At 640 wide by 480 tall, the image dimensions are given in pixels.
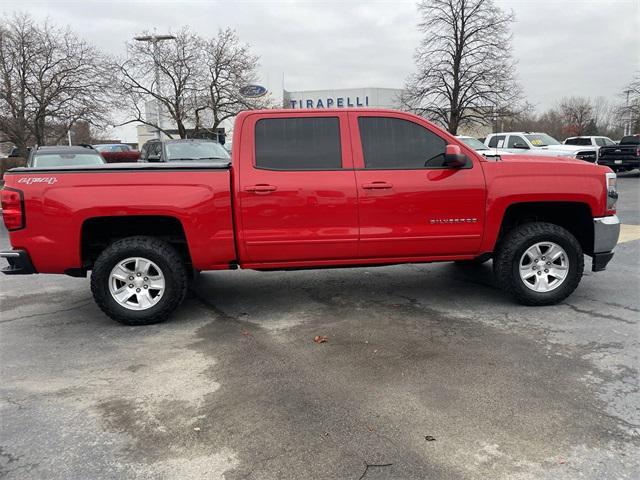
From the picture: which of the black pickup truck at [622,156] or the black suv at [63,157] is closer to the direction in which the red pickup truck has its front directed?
the black pickup truck

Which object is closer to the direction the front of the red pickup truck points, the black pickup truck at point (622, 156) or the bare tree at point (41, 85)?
the black pickup truck

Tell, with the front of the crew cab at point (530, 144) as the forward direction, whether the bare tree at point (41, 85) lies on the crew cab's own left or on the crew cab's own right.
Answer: on the crew cab's own right

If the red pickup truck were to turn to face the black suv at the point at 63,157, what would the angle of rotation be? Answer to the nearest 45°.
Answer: approximately 135° to its left

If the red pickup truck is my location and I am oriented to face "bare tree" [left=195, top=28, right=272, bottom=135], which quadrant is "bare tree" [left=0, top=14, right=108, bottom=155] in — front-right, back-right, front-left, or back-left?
front-left

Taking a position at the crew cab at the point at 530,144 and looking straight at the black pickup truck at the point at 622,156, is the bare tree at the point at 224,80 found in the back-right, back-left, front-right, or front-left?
back-left

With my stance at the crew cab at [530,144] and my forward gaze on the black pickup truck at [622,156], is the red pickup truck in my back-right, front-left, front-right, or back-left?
back-right

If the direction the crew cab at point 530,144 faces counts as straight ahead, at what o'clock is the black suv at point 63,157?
The black suv is roughly at 3 o'clock from the crew cab.

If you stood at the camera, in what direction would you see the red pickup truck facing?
facing to the right of the viewer

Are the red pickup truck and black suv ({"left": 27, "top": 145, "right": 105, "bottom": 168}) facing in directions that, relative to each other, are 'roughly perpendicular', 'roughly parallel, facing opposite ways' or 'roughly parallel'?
roughly perpendicular

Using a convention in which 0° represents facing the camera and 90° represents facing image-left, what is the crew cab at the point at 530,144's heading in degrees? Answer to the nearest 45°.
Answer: approximately 315°
